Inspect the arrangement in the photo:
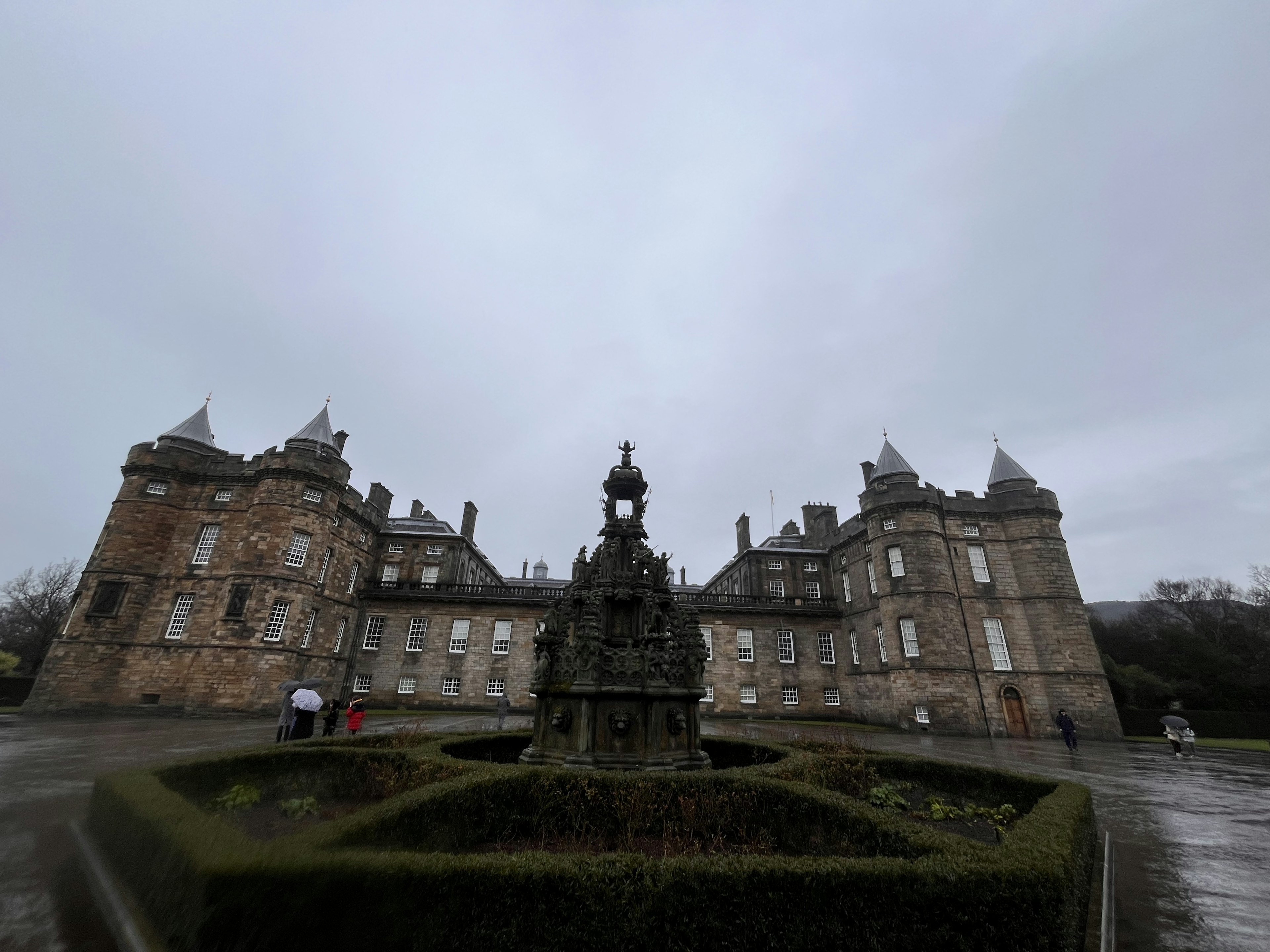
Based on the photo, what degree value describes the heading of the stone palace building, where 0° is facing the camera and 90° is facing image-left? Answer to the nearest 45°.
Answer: approximately 0°

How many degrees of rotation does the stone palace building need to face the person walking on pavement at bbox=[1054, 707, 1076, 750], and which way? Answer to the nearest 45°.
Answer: approximately 90° to its left
